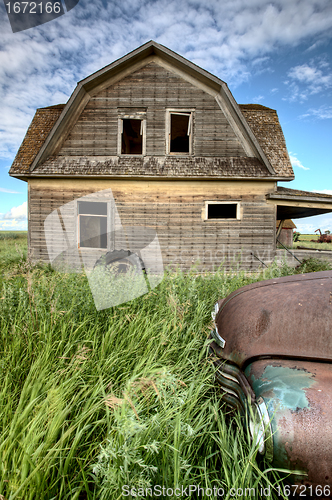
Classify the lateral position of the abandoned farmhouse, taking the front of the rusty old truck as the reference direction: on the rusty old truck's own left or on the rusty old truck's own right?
on the rusty old truck's own right

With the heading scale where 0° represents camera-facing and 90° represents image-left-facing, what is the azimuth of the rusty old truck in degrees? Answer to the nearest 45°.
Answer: approximately 90°
